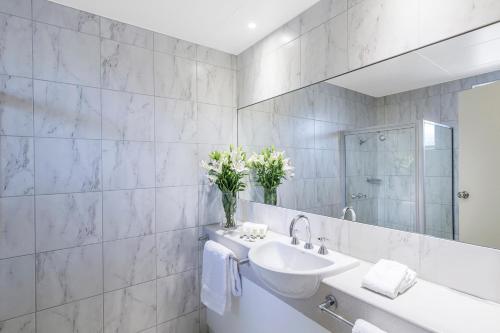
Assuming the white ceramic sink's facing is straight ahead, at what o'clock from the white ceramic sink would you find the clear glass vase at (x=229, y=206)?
The clear glass vase is roughly at 3 o'clock from the white ceramic sink.

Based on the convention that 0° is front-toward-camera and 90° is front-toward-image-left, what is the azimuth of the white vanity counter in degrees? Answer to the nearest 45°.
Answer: approximately 45°

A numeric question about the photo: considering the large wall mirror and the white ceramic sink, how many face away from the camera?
0

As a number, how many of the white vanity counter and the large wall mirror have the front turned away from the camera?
0

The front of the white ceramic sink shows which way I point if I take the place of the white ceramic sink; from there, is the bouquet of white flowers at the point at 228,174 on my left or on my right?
on my right

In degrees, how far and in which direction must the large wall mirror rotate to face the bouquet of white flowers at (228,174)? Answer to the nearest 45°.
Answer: approximately 45° to its right

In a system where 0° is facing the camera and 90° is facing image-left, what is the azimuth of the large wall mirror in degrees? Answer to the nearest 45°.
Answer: approximately 45°

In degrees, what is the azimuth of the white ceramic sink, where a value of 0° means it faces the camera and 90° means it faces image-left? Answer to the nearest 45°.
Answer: approximately 45°
